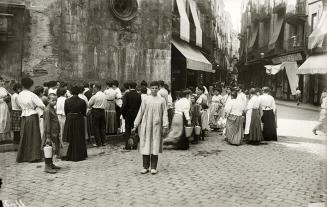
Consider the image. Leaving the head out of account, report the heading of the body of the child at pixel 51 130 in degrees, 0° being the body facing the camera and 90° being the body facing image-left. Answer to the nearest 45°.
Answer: approximately 315°

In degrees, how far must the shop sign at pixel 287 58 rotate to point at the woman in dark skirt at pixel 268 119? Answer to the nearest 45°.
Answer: approximately 45° to its left

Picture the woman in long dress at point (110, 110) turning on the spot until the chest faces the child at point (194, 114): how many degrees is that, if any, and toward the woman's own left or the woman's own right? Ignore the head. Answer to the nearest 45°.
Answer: approximately 90° to the woman's own right

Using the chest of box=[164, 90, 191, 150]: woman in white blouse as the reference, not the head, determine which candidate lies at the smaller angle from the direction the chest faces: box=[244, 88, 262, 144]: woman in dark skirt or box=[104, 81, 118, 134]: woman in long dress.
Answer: the woman in dark skirt

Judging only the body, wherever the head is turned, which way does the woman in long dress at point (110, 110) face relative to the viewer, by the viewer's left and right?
facing away from the viewer

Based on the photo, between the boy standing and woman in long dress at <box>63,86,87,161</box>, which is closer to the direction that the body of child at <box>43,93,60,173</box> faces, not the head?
the boy standing

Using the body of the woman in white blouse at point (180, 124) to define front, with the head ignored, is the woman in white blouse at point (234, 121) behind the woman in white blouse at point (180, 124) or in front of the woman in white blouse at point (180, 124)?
in front
